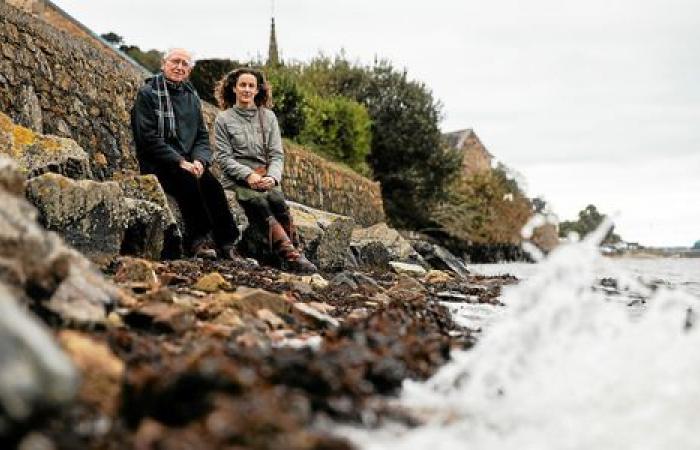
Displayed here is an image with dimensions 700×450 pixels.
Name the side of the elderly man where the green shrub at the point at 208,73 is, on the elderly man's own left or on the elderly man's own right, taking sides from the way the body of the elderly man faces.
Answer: on the elderly man's own left

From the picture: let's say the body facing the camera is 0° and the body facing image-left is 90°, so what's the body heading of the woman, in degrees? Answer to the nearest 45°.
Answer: approximately 315°

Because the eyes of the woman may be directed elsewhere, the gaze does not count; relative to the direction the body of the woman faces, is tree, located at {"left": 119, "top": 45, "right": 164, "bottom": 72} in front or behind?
behind

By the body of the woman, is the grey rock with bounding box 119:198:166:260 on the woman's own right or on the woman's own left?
on the woman's own right

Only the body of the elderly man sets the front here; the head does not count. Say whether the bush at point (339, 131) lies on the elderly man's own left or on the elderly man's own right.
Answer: on the elderly man's own left
